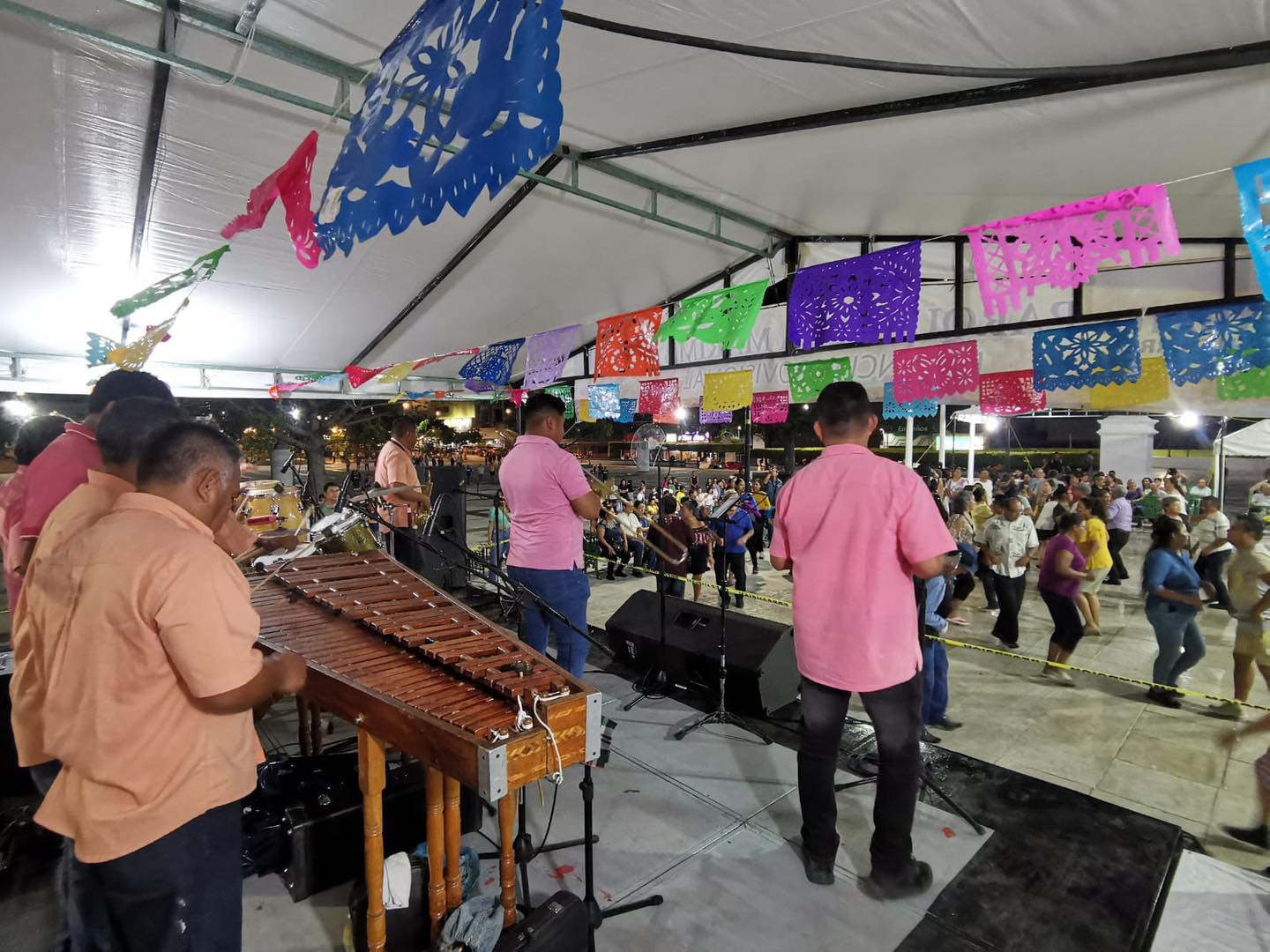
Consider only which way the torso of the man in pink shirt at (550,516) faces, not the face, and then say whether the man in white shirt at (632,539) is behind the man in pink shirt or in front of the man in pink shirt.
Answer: in front

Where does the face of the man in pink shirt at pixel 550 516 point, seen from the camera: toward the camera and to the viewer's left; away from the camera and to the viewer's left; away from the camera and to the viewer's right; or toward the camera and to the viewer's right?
away from the camera and to the viewer's right

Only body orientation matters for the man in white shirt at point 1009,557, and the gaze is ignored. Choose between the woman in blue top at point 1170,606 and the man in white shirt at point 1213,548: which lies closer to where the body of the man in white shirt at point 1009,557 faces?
the woman in blue top

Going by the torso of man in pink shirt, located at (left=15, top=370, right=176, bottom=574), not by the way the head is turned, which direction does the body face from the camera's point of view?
to the viewer's right

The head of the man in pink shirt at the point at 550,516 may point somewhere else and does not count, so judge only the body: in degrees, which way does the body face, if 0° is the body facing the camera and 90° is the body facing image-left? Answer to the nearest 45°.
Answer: approximately 225°

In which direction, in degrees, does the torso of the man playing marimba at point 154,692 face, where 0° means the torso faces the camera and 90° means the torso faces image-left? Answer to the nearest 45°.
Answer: approximately 225°

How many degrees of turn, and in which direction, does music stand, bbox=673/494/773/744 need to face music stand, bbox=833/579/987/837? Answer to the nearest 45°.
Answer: approximately 90° to its left

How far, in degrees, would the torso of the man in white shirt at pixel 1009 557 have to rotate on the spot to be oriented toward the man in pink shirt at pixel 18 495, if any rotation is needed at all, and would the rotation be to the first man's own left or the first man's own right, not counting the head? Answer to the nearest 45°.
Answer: approximately 45° to the first man's own right

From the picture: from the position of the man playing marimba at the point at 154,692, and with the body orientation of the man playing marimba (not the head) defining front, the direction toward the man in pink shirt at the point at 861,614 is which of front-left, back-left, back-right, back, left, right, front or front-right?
front-right

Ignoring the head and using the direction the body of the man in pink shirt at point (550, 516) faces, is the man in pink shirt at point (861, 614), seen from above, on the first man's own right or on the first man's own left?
on the first man's own right
